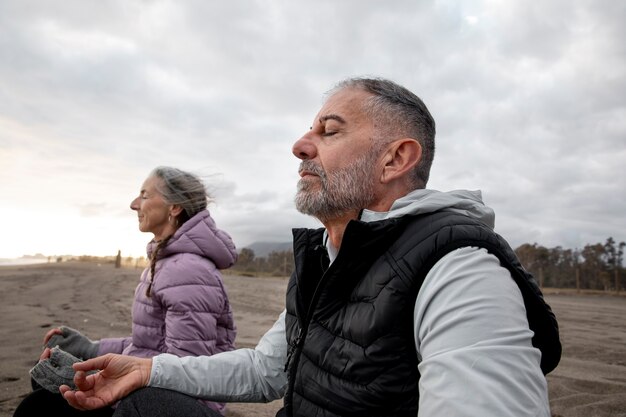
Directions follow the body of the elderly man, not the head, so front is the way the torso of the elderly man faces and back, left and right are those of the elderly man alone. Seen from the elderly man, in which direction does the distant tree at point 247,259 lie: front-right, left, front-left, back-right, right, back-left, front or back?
right

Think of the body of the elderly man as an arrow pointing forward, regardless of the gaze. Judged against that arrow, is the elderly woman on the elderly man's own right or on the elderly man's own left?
on the elderly man's own right

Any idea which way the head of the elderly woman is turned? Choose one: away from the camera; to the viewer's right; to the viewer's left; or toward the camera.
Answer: to the viewer's left

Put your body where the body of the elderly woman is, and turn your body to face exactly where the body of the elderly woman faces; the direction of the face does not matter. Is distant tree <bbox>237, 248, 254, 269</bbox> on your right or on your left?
on your right

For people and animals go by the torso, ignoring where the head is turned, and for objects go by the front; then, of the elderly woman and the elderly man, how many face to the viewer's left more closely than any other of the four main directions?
2

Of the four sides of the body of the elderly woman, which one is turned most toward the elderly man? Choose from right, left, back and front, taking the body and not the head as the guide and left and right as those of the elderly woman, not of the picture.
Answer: left

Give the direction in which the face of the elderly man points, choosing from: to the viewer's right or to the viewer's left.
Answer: to the viewer's left

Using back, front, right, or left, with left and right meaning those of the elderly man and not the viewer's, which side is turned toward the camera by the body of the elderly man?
left

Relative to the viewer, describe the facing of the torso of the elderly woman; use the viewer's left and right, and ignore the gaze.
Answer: facing to the left of the viewer
